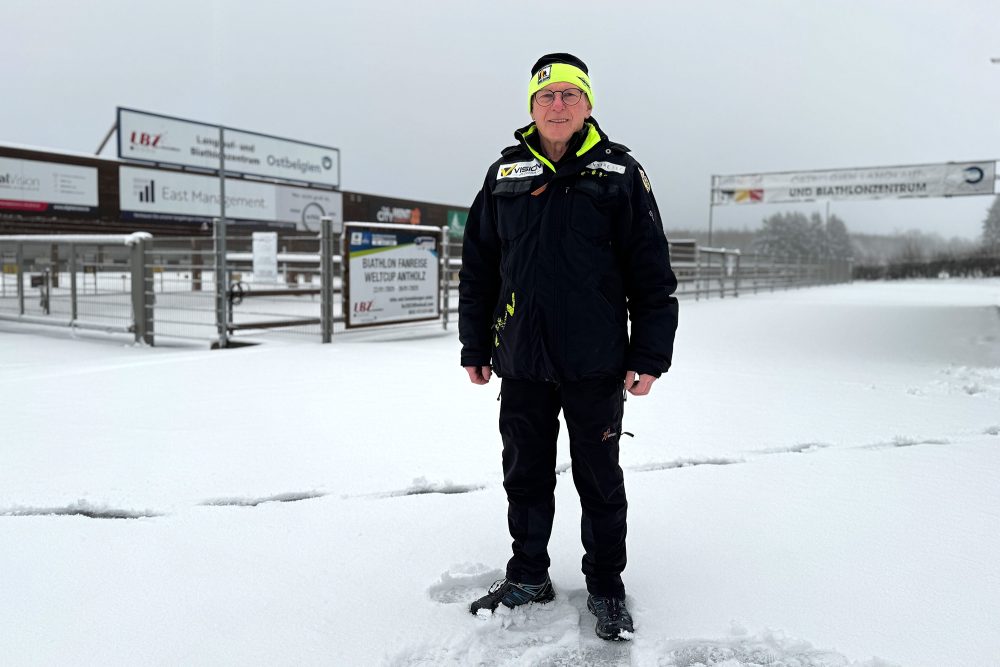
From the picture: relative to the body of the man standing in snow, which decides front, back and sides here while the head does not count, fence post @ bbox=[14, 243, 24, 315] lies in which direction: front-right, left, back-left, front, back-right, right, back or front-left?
back-right

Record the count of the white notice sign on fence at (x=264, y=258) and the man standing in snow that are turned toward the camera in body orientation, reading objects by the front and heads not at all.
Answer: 2

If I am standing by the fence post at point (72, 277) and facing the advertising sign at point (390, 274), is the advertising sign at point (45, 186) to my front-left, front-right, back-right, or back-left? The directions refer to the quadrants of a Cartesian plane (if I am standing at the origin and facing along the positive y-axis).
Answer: back-left

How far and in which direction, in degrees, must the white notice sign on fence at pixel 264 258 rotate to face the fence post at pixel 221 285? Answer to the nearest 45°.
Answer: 0° — it already faces it

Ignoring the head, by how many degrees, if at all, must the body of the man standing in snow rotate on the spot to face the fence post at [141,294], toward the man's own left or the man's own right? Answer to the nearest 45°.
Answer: approximately 135° to the man's own right

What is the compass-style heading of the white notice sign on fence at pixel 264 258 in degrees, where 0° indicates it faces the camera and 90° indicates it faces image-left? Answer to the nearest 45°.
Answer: approximately 0°

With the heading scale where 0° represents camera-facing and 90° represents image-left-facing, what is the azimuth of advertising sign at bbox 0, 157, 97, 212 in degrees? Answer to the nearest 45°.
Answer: approximately 315°
